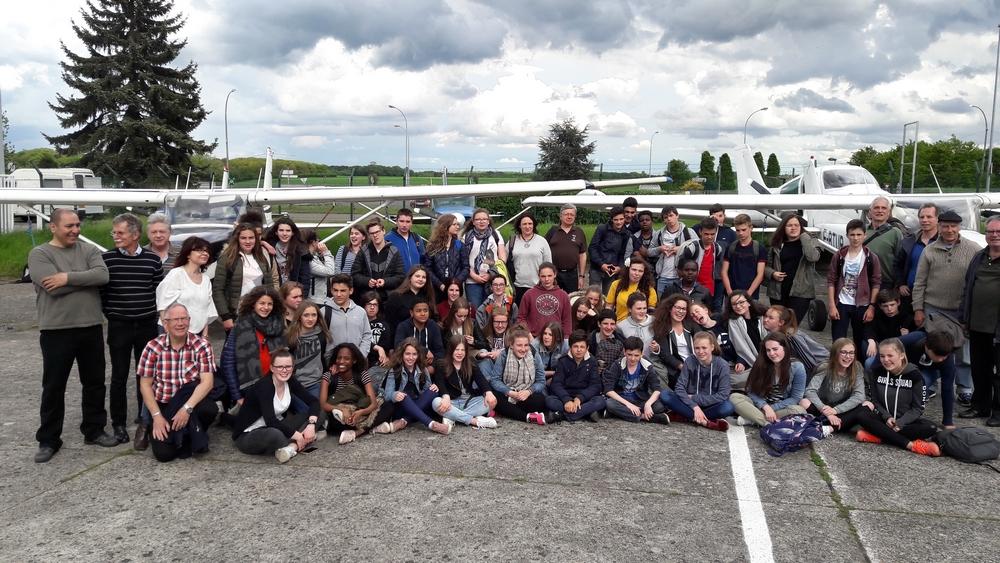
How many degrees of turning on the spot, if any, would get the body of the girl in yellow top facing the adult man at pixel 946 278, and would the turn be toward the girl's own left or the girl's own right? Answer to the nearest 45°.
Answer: approximately 90° to the girl's own left

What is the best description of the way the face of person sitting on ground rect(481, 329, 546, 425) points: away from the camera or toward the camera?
toward the camera

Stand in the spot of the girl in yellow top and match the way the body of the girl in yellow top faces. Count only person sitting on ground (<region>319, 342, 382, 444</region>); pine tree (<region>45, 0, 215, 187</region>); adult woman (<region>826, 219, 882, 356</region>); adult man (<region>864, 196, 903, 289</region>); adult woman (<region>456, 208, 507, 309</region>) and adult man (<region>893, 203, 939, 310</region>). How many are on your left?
3

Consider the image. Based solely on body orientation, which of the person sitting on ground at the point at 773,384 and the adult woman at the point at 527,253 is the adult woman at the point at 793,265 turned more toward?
the person sitting on ground

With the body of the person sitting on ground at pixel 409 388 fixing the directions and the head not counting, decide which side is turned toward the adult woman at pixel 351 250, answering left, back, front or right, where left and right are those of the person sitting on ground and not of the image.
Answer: back

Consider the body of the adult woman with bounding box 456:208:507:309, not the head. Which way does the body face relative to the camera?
toward the camera

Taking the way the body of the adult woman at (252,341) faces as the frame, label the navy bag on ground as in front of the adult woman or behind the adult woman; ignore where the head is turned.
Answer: in front

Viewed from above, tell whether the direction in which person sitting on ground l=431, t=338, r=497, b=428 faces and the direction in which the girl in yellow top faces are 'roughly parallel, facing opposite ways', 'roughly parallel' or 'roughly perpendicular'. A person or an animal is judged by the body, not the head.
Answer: roughly parallel

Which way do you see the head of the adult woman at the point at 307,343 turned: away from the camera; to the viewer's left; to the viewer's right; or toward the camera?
toward the camera

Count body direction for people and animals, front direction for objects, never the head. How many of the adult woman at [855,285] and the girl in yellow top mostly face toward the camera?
2

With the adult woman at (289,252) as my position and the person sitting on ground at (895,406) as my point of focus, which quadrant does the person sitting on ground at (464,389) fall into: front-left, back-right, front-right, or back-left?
front-right

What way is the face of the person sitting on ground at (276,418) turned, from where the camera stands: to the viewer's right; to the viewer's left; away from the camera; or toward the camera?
toward the camera

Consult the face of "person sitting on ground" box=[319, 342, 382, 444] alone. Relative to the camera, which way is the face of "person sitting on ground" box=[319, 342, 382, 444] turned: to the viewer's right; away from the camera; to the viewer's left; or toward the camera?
toward the camera

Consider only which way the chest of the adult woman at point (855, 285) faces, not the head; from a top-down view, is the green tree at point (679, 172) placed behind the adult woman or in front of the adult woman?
behind

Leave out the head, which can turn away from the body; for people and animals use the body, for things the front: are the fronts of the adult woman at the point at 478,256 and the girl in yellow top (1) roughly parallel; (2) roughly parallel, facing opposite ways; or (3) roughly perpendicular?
roughly parallel

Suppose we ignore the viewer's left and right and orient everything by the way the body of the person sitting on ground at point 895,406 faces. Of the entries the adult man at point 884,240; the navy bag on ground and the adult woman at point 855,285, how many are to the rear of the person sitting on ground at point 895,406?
2

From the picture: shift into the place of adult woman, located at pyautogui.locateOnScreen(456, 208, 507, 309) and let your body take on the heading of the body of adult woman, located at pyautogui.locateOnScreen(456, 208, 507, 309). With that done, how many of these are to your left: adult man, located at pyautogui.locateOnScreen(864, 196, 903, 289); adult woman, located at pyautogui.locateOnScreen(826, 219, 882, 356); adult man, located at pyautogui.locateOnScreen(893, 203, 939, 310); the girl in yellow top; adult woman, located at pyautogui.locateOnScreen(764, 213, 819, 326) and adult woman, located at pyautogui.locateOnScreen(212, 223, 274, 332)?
5

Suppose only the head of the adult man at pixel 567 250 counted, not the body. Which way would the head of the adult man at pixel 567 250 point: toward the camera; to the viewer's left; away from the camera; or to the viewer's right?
toward the camera

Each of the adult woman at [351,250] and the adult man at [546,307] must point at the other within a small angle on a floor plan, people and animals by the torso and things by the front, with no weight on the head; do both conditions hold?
no

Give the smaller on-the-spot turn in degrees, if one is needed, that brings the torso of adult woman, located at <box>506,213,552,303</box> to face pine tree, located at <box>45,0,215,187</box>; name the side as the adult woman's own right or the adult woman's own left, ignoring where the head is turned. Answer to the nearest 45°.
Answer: approximately 135° to the adult woman's own right

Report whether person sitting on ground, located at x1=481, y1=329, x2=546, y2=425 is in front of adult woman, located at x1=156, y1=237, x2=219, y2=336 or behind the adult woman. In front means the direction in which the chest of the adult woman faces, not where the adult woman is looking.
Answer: in front

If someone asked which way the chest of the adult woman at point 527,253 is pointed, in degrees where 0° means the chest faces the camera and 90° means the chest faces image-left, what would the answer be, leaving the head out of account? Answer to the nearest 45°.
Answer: approximately 0°

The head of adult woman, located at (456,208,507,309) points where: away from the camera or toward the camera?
toward the camera
